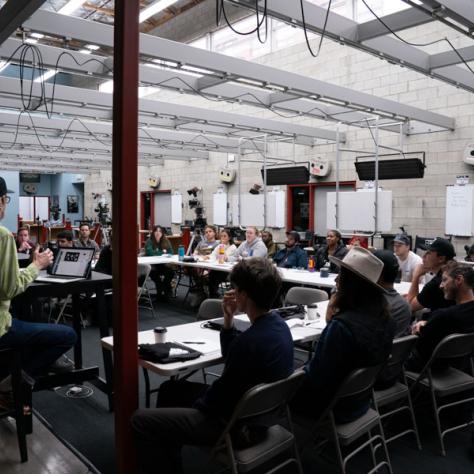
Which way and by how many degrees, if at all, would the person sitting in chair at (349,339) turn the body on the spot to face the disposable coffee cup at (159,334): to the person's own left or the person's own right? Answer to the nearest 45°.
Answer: approximately 45° to the person's own left

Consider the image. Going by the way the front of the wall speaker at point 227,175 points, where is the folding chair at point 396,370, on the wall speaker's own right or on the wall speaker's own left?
on the wall speaker's own left

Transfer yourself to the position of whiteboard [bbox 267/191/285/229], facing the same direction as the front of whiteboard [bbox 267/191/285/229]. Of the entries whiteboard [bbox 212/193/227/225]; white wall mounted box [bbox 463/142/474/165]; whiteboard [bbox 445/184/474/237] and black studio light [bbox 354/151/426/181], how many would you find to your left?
3

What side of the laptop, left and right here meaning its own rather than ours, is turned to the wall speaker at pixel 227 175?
back

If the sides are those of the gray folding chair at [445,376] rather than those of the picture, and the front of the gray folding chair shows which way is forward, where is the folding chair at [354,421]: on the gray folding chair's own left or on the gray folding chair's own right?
on the gray folding chair's own left

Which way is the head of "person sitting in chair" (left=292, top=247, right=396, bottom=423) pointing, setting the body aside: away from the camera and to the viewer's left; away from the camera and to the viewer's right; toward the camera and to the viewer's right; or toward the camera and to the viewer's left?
away from the camera and to the viewer's left

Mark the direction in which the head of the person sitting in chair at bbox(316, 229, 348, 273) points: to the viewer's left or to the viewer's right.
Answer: to the viewer's left

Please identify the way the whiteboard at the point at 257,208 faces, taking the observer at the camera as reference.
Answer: facing the viewer and to the left of the viewer

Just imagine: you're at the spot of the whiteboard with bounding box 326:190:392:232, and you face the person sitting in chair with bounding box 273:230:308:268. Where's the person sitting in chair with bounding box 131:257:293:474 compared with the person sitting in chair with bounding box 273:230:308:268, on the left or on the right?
left

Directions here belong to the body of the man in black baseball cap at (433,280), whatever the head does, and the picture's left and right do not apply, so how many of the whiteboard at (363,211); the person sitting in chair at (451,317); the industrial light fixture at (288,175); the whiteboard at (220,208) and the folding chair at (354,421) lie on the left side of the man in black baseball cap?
2

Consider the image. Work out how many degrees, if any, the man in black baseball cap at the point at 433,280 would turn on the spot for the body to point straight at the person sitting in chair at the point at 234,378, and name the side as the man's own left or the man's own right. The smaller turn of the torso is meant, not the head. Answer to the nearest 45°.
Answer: approximately 90° to the man's own left

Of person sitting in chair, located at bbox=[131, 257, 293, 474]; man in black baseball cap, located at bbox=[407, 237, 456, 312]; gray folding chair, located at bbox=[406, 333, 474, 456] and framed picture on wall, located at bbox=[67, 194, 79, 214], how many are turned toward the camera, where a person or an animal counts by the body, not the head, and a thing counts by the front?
1

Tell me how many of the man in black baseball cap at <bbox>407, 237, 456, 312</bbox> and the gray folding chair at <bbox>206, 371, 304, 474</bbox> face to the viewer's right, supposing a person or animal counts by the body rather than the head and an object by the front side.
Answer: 0

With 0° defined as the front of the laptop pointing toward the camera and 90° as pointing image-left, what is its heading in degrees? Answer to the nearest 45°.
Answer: approximately 45°

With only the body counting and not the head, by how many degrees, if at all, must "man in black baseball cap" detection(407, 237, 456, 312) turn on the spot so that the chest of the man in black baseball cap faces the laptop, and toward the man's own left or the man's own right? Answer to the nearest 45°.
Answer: approximately 45° to the man's own left
